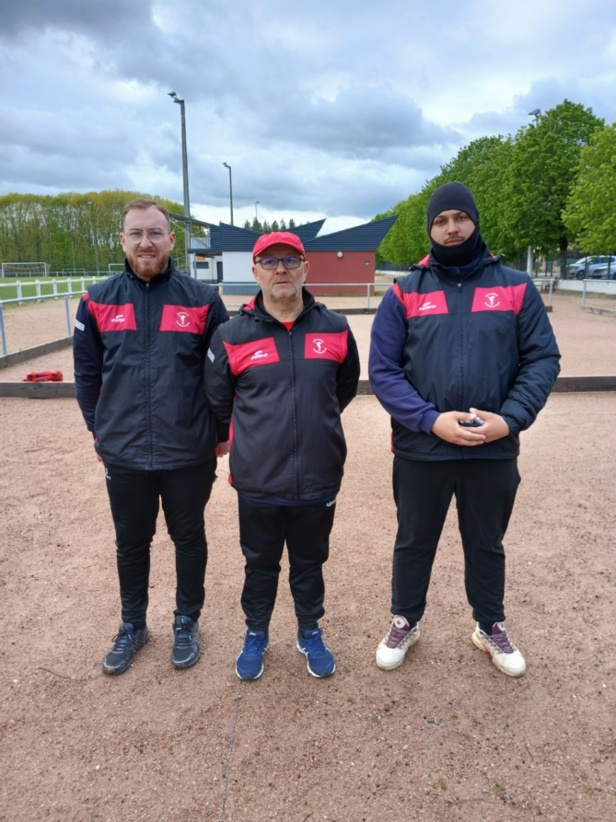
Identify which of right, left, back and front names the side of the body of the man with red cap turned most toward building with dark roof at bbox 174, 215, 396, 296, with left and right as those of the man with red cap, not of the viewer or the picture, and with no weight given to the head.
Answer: back

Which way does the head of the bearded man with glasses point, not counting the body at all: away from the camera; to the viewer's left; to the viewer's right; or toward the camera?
toward the camera

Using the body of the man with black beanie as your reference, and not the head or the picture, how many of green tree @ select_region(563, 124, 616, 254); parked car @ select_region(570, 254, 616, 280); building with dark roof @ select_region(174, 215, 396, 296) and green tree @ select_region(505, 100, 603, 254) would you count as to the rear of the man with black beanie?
4

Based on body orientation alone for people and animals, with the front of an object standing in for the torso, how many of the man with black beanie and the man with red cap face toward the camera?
2

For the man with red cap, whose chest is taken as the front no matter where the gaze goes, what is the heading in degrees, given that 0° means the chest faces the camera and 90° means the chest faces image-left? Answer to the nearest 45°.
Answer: approximately 0°

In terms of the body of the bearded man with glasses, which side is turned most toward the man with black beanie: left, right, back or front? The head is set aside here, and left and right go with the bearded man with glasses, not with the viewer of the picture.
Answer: left

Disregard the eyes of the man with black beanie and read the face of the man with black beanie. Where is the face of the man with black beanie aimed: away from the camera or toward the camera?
toward the camera

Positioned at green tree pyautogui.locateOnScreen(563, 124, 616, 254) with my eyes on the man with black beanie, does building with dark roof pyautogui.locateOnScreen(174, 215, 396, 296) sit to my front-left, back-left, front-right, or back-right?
back-right

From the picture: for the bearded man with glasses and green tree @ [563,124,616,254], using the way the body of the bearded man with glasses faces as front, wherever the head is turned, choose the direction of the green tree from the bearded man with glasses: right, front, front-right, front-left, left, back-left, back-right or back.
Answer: back-left

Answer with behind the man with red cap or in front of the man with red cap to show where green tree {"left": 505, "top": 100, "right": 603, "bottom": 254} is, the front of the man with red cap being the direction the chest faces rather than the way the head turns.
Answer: behind

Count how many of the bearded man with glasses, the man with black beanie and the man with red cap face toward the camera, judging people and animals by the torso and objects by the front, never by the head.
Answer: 3

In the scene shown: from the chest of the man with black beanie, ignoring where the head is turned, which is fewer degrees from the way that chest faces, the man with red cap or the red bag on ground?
the man with red cap

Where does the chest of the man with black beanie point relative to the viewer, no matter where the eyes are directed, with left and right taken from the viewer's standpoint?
facing the viewer

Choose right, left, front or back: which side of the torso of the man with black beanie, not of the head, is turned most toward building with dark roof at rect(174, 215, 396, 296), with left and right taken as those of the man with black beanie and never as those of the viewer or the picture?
back

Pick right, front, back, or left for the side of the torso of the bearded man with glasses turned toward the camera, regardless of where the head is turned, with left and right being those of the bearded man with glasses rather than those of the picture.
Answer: front
